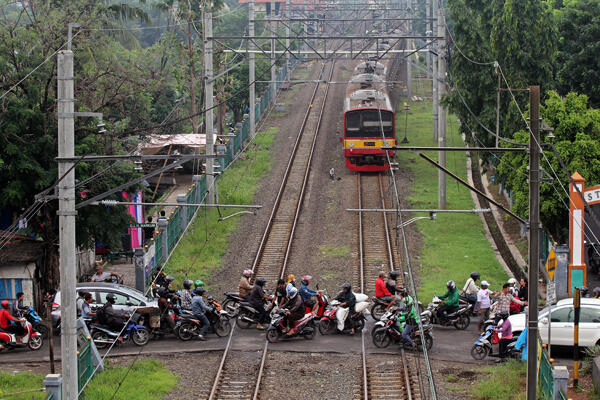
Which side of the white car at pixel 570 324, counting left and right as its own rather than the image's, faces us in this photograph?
left

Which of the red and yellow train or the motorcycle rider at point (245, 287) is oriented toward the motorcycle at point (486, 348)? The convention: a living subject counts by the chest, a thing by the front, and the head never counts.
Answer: the red and yellow train

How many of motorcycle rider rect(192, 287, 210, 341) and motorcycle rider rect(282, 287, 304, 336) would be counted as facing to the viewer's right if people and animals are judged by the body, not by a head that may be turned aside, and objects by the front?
1

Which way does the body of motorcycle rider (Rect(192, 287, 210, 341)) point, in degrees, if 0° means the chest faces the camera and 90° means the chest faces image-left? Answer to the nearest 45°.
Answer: approximately 270°

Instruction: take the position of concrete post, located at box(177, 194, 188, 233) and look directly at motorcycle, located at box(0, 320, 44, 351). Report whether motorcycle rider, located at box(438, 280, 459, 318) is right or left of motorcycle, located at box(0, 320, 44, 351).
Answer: left

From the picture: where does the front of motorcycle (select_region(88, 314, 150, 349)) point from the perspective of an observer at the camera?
facing to the right of the viewer

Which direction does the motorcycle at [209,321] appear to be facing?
to the viewer's right

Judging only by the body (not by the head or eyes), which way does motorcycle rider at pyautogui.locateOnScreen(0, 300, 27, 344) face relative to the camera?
to the viewer's right

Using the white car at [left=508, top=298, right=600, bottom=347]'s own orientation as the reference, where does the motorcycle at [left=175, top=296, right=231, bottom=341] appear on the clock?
The motorcycle is roughly at 12 o'clock from the white car.

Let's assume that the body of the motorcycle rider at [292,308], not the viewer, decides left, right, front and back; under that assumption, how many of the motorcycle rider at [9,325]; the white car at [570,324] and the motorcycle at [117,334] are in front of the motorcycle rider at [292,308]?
2

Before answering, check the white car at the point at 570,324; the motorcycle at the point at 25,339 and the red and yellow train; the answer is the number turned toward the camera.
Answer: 1

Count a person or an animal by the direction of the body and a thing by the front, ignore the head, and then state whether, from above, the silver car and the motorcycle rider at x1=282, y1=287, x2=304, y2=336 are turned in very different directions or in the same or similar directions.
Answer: very different directions
